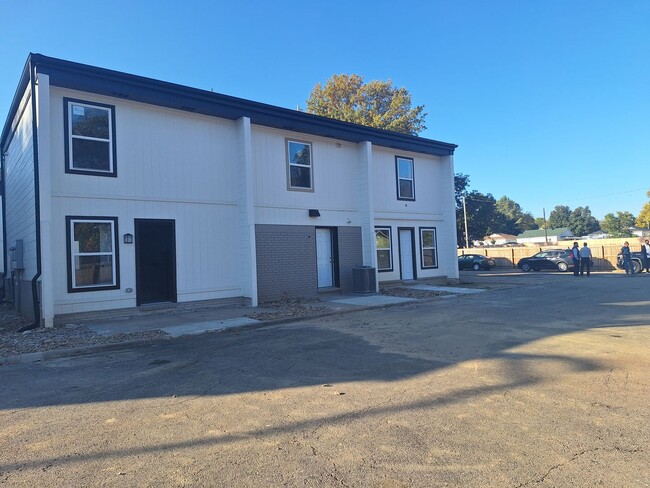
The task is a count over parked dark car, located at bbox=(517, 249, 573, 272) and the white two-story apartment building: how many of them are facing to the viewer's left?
1

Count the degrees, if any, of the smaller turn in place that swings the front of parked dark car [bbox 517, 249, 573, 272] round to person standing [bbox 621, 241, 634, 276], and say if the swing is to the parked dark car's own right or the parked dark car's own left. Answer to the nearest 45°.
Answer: approximately 135° to the parked dark car's own left

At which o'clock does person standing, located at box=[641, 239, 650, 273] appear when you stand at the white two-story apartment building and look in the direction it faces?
The person standing is roughly at 10 o'clock from the white two-story apartment building.

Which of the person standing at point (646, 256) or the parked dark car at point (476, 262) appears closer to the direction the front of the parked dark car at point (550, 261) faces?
the parked dark car

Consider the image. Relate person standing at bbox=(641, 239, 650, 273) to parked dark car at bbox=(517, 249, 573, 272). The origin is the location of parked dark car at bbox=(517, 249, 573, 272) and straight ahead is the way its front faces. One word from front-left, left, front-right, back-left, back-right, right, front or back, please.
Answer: back-left

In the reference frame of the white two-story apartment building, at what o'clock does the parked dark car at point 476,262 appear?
The parked dark car is roughly at 9 o'clock from the white two-story apartment building.

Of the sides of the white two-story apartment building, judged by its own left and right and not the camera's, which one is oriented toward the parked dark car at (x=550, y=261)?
left

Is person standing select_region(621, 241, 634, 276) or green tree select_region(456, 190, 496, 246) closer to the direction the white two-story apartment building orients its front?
the person standing

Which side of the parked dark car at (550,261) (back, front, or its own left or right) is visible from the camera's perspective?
left

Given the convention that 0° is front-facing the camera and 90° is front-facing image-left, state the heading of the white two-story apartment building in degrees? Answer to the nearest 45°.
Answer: approximately 315°

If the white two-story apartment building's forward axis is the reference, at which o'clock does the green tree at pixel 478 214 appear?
The green tree is roughly at 9 o'clock from the white two-story apartment building.

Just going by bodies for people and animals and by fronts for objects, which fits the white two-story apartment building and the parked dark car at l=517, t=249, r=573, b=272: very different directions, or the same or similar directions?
very different directions

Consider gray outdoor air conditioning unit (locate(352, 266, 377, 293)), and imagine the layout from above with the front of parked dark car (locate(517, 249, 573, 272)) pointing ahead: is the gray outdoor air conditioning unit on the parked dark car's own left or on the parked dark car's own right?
on the parked dark car's own left

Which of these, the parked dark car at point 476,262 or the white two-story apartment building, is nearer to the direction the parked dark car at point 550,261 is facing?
the parked dark car
